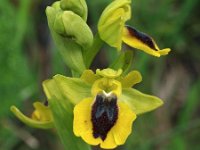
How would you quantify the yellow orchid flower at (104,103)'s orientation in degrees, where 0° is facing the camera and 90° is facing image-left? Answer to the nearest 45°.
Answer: approximately 0°

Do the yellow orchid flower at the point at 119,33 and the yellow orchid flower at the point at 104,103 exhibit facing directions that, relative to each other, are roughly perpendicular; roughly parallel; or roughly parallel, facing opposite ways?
roughly perpendicular

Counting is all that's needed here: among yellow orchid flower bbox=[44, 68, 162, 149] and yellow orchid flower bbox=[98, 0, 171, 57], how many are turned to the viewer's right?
1

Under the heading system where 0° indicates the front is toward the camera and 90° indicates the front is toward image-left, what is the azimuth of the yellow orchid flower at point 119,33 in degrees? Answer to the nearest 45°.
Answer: approximately 270°
